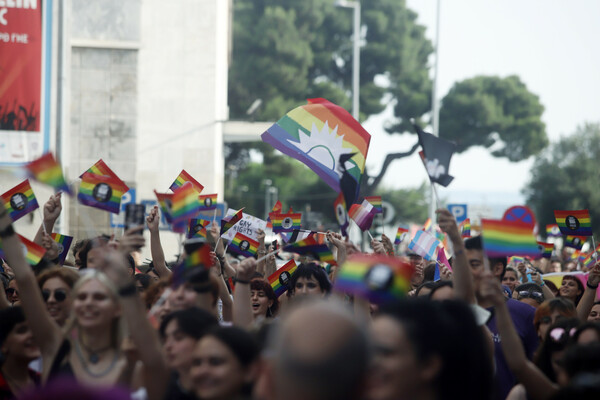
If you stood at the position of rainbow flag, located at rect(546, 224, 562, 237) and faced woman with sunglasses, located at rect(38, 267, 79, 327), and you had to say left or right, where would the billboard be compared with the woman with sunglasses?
right

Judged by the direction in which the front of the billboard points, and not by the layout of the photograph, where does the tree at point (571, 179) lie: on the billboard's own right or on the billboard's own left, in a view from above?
on the billboard's own left

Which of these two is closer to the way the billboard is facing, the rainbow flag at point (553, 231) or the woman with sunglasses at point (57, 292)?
the woman with sunglasses

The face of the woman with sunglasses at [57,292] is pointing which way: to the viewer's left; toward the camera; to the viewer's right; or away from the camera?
toward the camera

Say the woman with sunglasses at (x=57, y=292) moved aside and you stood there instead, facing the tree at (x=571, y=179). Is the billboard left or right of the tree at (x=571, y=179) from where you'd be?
left

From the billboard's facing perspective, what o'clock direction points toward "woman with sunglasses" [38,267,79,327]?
The woman with sunglasses is roughly at 12 o'clock from the billboard.

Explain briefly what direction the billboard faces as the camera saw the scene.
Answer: facing the viewer

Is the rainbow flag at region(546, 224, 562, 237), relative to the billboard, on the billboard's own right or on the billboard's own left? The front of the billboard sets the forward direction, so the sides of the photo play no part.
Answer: on the billboard's own left
